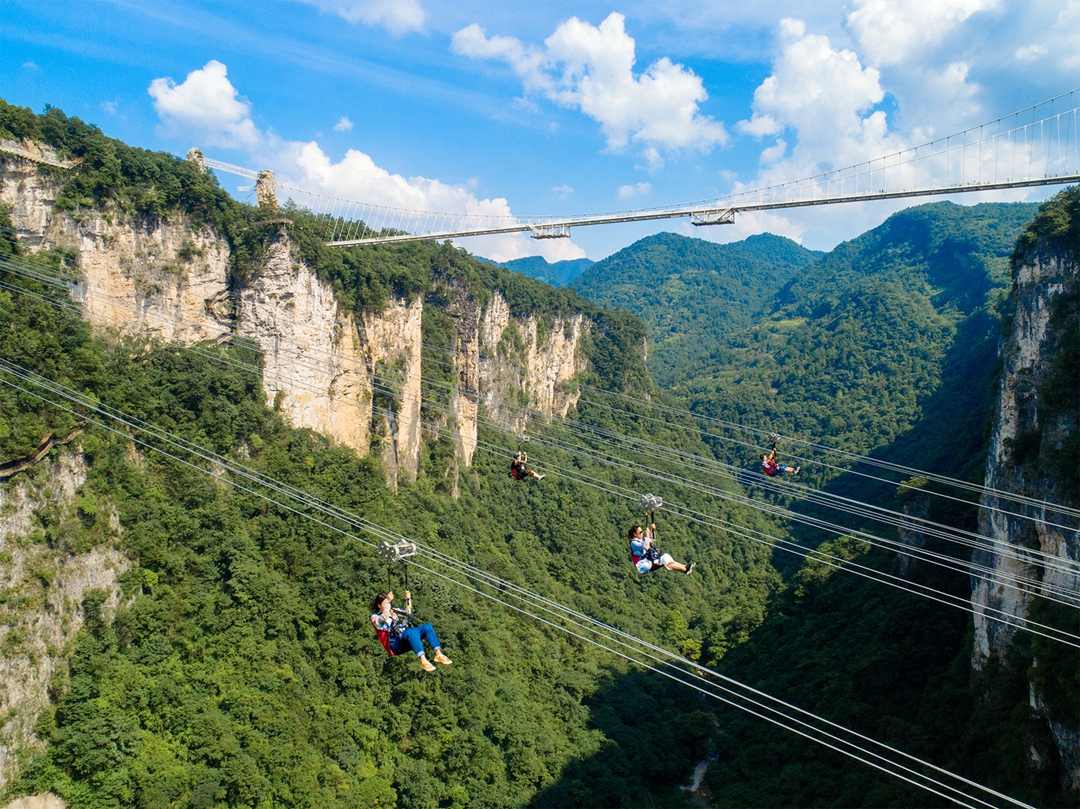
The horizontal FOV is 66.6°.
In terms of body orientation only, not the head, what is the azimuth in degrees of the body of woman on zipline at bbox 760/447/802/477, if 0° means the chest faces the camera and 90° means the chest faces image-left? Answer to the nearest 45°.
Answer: approximately 270°
